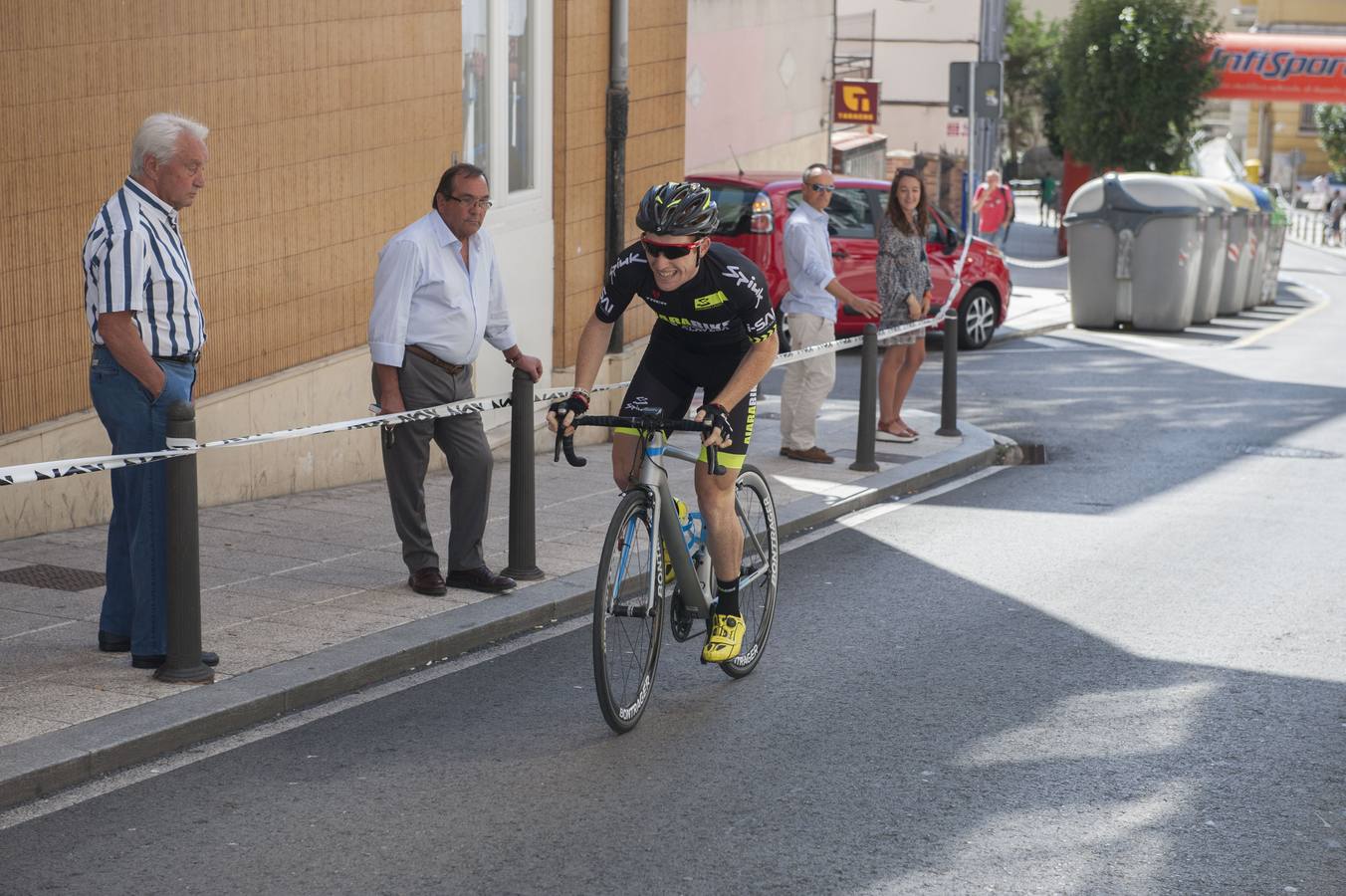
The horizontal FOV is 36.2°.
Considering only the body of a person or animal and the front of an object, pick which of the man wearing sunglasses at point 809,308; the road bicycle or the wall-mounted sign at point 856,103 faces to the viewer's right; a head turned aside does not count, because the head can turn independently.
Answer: the man wearing sunglasses

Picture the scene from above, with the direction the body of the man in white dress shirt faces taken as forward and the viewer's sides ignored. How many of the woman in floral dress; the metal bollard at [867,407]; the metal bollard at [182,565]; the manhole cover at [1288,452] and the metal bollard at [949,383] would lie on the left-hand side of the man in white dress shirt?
4

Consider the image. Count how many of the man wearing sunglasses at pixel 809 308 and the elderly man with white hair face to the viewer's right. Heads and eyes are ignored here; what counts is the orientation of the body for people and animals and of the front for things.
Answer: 2

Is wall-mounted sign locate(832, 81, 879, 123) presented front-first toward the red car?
yes

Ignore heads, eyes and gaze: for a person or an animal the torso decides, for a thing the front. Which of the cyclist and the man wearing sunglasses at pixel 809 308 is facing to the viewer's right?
the man wearing sunglasses

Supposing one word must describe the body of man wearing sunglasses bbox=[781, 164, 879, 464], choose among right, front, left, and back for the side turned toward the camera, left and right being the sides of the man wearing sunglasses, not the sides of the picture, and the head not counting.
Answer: right

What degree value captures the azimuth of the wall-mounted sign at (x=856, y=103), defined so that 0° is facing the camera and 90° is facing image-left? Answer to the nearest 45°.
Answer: approximately 0°

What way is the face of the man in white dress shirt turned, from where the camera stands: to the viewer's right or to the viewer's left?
to the viewer's right

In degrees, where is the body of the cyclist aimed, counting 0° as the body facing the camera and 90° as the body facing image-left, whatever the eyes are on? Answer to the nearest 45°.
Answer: approximately 45°

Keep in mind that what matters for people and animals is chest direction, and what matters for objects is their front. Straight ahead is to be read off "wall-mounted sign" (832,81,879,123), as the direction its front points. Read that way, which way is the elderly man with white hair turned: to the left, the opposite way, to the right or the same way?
to the left

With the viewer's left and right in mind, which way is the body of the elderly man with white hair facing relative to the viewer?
facing to the right of the viewer
